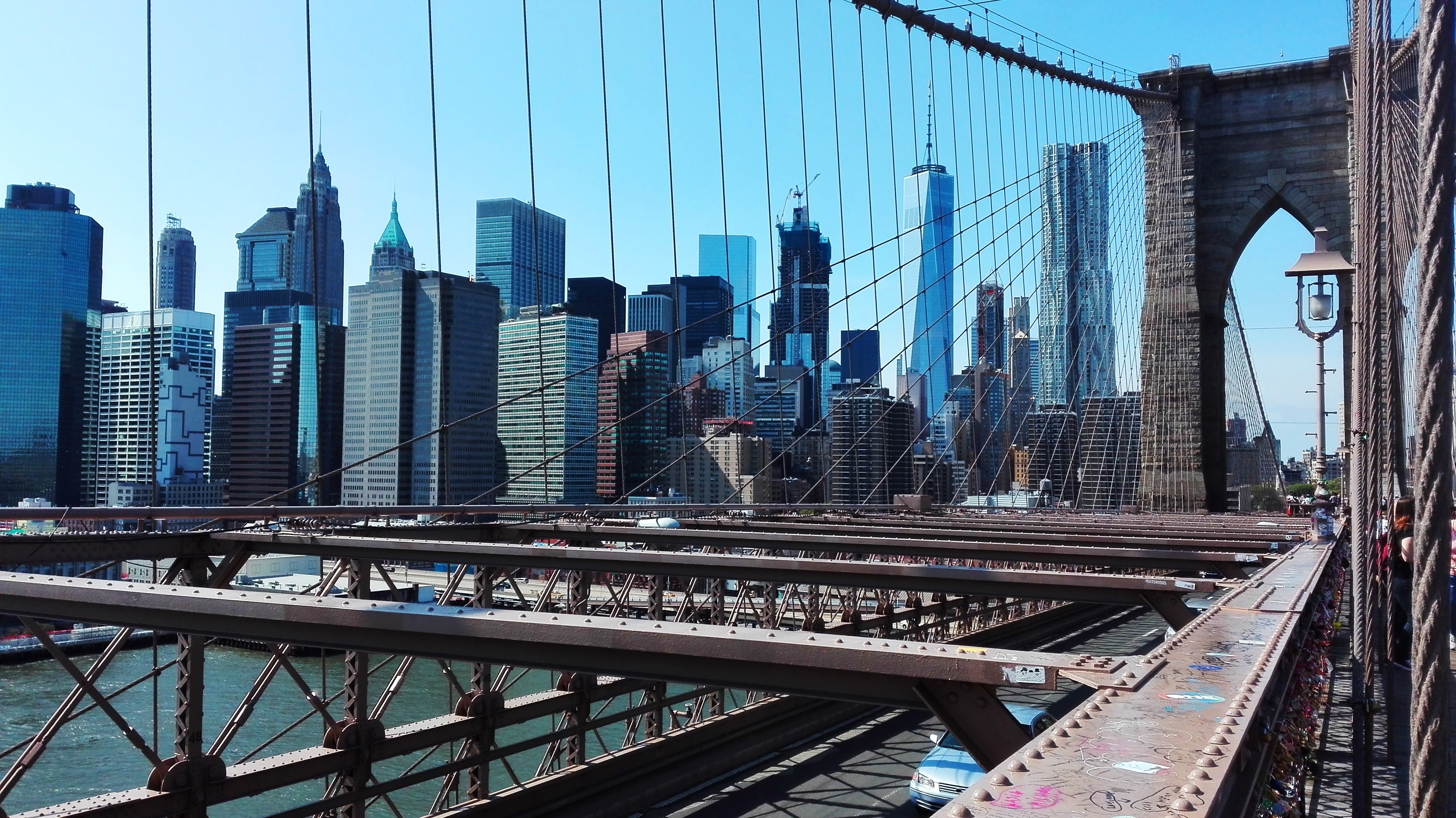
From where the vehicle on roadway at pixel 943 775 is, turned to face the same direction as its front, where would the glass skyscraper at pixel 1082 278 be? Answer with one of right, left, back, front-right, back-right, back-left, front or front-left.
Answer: back-right

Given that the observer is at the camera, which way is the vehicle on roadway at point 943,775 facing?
facing the viewer and to the left of the viewer

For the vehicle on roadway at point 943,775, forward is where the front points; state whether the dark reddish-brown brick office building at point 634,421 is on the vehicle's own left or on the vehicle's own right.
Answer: on the vehicle's own right

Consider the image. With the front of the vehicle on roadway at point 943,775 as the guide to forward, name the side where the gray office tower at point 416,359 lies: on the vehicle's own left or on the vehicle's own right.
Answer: on the vehicle's own right

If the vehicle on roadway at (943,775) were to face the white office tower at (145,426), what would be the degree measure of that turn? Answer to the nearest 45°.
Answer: approximately 90° to its right

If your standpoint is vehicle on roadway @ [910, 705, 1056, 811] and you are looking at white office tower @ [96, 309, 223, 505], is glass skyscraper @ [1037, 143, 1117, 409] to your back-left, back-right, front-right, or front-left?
front-right

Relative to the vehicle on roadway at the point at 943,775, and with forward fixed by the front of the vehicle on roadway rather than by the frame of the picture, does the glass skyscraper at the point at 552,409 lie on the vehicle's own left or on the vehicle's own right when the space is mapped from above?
on the vehicle's own right

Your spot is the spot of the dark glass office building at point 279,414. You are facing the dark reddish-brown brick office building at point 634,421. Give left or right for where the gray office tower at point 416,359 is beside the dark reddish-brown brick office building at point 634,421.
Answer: right
